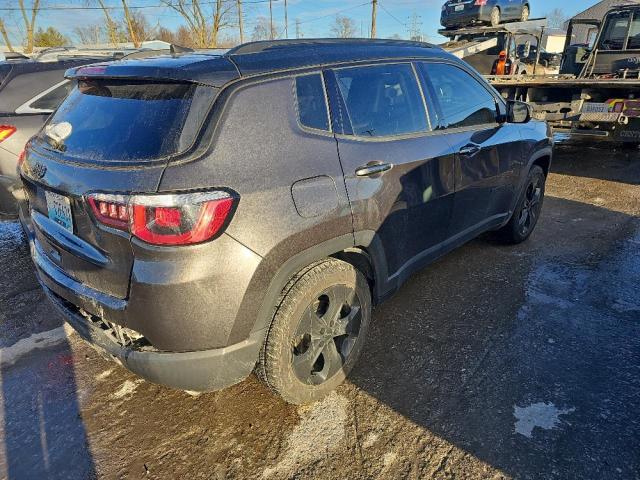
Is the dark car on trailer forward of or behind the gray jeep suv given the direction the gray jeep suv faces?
forward

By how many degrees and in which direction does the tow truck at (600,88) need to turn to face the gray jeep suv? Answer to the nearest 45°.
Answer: approximately 180°

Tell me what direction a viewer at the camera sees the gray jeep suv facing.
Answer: facing away from the viewer and to the right of the viewer

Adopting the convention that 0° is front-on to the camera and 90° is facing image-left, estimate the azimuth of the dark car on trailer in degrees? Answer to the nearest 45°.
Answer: approximately 225°

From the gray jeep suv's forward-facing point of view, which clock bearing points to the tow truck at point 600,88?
The tow truck is roughly at 12 o'clock from the gray jeep suv.

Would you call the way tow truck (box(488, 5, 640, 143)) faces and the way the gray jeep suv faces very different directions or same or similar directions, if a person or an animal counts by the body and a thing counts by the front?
same or similar directions

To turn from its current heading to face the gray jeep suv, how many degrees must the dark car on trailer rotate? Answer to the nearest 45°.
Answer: approximately 135° to its right

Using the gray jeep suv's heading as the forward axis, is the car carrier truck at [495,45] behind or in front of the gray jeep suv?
in front

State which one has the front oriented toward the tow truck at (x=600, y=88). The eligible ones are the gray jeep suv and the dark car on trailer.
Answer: the gray jeep suv

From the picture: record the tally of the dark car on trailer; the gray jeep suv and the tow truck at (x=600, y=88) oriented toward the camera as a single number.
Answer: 0
